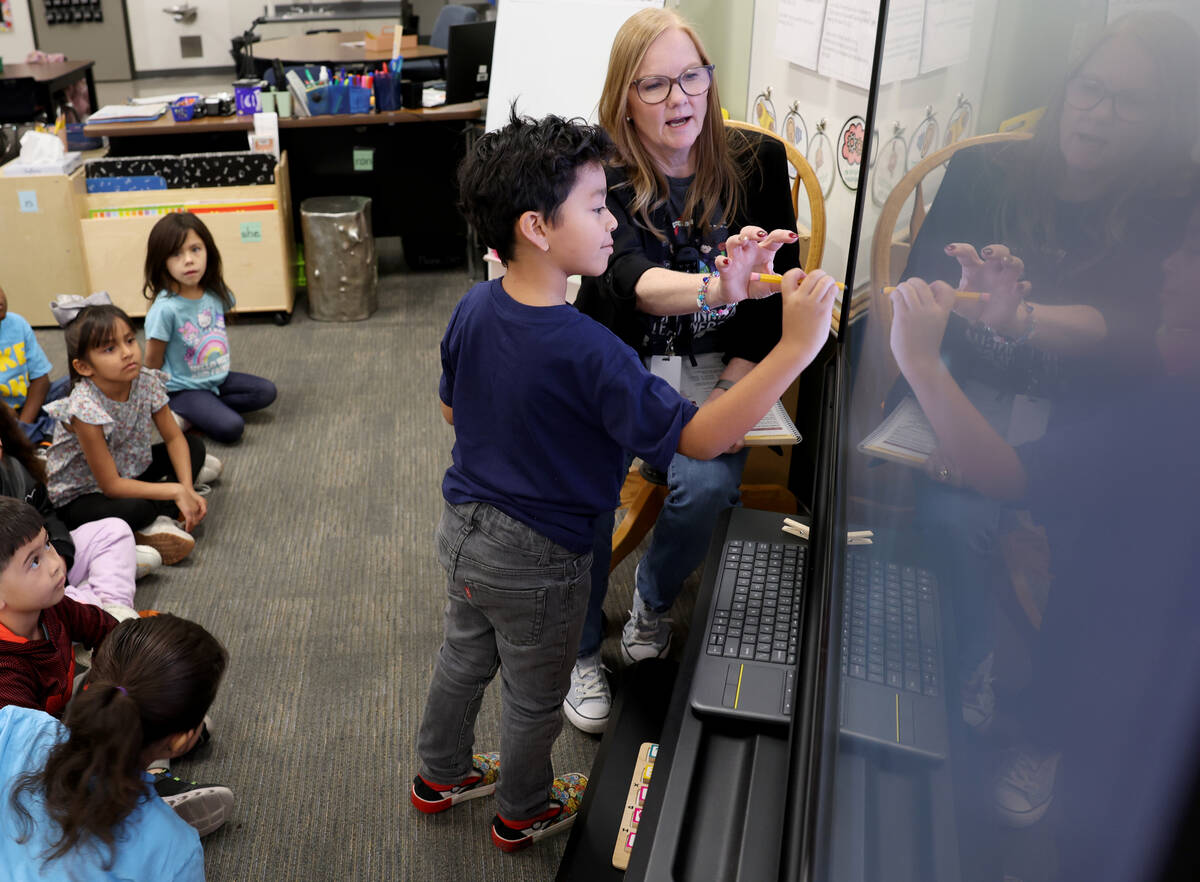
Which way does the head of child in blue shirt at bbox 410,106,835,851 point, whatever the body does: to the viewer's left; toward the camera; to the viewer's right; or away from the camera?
to the viewer's right

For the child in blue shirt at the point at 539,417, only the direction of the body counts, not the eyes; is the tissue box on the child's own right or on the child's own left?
on the child's own left

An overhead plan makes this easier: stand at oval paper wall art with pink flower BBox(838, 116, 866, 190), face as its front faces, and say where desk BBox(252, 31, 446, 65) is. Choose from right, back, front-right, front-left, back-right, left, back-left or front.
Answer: right

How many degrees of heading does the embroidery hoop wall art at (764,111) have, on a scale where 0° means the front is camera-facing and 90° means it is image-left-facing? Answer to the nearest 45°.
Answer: approximately 45°

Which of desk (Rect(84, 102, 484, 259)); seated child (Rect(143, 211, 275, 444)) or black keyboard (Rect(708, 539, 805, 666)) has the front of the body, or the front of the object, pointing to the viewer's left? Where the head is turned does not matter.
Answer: the black keyboard

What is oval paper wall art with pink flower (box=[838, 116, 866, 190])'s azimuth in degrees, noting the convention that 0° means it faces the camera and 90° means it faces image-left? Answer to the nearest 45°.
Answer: approximately 45°

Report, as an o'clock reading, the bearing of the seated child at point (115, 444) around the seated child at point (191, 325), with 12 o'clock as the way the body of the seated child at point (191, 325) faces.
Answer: the seated child at point (115, 444) is roughly at 2 o'clock from the seated child at point (191, 325).

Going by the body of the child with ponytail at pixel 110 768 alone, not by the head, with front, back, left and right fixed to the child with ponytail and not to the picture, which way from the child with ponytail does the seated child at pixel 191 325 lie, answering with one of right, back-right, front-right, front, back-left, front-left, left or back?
front-left

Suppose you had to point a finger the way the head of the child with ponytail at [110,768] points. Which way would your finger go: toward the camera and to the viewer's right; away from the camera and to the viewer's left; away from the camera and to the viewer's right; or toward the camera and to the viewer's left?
away from the camera and to the viewer's right

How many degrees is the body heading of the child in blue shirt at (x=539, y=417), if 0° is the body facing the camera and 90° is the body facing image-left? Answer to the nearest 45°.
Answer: approximately 225°
